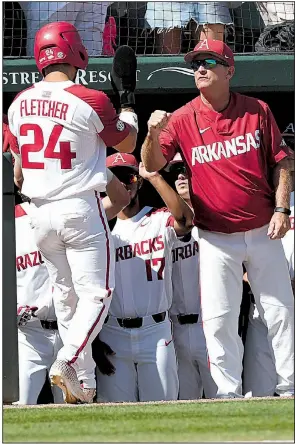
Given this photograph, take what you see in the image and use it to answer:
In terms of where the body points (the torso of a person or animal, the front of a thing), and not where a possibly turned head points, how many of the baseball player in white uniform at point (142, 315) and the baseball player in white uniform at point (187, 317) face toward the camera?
2

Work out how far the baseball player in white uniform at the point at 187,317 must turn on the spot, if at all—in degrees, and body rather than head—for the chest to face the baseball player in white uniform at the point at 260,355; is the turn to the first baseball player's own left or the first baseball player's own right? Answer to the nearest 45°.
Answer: approximately 90° to the first baseball player's own left

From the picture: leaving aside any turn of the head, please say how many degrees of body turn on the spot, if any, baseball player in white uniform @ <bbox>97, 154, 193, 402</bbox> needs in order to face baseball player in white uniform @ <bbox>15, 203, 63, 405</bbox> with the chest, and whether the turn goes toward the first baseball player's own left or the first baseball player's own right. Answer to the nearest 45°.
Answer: approximately 90° to the first baseball player's own right

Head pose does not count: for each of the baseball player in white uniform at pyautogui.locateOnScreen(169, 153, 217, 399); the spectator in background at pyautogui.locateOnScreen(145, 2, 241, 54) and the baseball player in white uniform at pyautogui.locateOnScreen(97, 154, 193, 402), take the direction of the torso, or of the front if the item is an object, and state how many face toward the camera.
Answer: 3

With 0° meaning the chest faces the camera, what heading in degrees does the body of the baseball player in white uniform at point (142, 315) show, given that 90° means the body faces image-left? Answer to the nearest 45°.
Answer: approximately 0°
